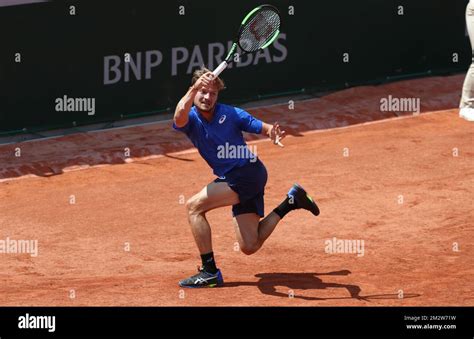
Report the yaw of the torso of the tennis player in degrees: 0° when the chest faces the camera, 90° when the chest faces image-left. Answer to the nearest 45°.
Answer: approximately 45°
